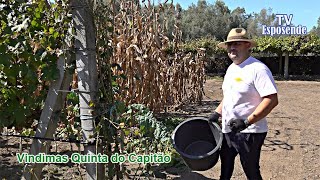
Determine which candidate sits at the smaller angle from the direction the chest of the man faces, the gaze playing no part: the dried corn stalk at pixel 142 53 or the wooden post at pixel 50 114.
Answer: the wooden post

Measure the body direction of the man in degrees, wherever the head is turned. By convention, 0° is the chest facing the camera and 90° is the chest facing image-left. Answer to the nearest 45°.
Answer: approximately 45°

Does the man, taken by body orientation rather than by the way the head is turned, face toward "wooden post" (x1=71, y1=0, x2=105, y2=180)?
yes

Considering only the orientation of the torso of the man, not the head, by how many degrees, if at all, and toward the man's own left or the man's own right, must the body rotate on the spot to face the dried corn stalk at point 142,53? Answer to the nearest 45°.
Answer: approximately 90° to the man's own right
